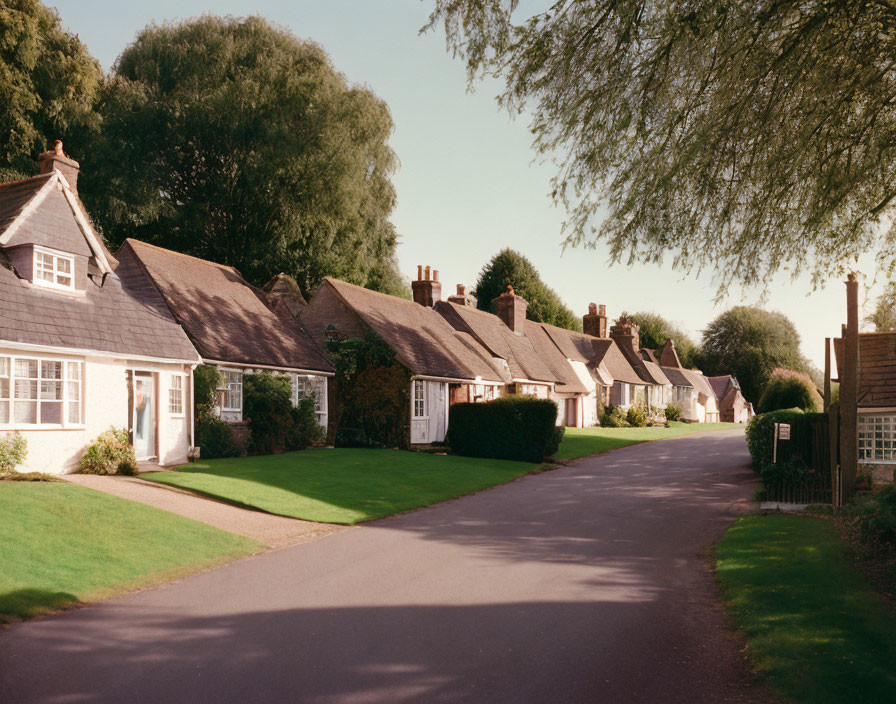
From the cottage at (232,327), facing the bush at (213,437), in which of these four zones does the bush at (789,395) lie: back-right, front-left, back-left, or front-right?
back-left

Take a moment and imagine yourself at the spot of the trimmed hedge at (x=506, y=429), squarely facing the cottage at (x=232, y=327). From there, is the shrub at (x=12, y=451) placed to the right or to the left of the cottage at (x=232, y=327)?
left

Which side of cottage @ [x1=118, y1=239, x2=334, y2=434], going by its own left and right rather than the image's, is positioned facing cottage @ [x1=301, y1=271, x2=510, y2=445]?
left

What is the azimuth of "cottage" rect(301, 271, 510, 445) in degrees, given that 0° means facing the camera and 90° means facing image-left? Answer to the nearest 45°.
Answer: approximately 315°

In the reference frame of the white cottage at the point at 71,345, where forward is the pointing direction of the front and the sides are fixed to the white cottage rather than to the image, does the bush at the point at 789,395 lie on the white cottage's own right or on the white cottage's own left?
on the white cottage's own left

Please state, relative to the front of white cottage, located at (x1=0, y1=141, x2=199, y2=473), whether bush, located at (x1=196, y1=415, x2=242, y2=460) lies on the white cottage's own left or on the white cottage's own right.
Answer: on the white cottage's own left

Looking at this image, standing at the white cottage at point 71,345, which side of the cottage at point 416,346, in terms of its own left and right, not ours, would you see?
right

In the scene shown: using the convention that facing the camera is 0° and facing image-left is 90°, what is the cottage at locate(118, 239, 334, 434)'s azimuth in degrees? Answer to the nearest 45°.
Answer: approximately 315°
